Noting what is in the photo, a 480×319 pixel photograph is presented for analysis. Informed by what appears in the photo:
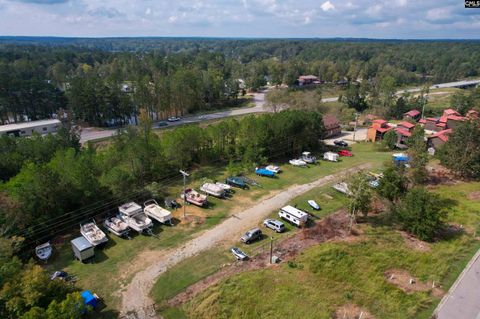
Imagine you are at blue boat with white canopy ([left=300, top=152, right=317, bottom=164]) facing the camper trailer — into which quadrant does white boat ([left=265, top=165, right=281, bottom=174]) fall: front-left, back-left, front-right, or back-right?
front-right

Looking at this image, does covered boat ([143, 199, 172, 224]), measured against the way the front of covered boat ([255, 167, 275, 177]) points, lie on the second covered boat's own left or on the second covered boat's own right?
on the second covered boat's own right

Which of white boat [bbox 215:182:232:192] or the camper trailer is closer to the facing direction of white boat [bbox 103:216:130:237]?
the camper trailer

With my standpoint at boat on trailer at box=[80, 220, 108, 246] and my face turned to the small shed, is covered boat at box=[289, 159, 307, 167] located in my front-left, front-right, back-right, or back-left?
back-left

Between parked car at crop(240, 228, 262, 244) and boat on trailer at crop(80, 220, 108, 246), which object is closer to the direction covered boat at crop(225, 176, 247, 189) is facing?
the parked car

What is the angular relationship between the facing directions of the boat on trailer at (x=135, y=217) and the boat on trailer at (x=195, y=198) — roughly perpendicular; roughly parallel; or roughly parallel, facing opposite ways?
roughly parallel

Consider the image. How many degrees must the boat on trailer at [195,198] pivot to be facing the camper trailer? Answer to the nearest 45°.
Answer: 0° — it already faces it

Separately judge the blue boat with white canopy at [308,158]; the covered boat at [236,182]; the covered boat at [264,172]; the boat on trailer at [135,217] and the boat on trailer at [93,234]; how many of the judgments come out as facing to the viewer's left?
0

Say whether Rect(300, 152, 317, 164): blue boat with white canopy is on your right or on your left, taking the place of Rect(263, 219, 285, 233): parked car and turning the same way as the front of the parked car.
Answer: on your right

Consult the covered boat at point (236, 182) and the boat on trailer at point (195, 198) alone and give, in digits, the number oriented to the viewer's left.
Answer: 0

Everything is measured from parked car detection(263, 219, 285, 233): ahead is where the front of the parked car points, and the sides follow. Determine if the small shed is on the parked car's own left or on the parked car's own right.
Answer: on the parked car's own left

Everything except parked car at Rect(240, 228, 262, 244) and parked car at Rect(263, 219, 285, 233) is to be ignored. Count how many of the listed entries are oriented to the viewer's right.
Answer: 0

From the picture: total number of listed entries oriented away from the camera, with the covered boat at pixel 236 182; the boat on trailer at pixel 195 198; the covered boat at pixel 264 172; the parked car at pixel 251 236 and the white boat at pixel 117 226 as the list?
0

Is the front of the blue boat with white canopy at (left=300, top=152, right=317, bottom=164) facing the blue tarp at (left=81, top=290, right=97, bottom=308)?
no
